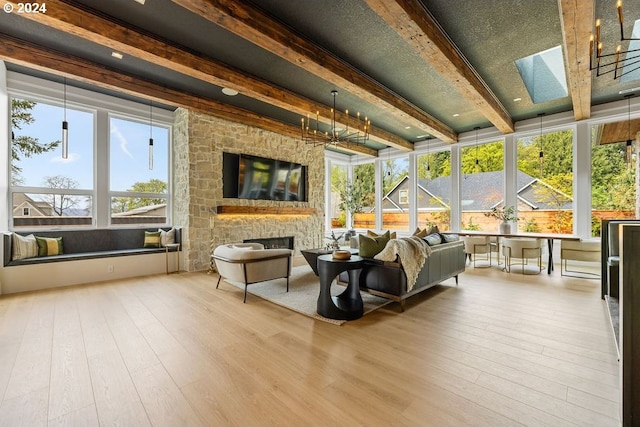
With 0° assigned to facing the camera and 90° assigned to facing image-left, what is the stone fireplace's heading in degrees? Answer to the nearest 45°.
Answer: approximately 315°

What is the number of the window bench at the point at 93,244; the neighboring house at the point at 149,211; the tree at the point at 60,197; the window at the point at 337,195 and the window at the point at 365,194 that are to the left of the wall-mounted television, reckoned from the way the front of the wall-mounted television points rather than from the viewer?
2

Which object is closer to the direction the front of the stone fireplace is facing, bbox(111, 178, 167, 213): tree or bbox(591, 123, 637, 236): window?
the window

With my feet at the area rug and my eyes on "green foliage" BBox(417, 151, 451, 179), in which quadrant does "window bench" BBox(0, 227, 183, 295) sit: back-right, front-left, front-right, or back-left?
back-left

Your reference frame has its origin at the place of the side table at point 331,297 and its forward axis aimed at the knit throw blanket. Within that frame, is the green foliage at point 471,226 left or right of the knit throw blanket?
left

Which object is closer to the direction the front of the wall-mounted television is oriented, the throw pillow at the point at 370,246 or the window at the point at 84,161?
the throw pillow

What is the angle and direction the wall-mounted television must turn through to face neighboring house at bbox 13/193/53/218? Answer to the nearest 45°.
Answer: approximately 135° to its right

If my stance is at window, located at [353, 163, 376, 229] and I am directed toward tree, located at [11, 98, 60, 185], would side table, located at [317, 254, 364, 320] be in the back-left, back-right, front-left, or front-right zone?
front-left

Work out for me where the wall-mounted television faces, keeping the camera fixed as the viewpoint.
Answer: facing the viewer and to the right of the viewer

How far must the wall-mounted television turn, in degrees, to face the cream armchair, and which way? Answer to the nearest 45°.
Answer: approximately 45° to its right
